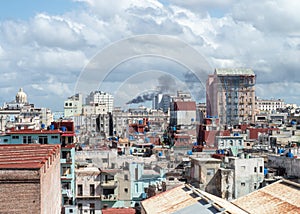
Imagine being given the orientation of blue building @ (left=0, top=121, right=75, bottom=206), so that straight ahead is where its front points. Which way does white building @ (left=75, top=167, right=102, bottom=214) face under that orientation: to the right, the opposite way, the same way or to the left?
the same way

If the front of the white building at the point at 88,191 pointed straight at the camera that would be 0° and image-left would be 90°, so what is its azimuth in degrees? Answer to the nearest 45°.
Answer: approximately 0°

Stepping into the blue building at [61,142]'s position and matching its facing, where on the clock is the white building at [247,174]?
The white building is roughly at 10 o'clock from the blue building.

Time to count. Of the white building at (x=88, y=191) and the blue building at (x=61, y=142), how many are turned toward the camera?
2

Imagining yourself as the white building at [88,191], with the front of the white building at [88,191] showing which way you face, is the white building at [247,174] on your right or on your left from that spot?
on your left

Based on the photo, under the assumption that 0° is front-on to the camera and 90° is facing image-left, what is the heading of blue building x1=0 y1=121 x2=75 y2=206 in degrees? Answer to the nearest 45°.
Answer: approximately 0°

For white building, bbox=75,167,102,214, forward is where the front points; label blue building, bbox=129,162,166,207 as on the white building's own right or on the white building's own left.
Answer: on the white building's own left
